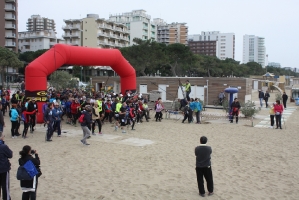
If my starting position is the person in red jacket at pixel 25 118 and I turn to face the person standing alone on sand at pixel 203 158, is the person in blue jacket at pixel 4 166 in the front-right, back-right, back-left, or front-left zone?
front-right

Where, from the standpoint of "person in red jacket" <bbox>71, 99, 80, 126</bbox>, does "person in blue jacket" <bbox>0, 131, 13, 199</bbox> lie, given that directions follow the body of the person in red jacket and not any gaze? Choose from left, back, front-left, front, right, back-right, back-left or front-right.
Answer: front-right

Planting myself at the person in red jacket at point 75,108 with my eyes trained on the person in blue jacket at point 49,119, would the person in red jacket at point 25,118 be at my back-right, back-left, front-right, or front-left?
front-right

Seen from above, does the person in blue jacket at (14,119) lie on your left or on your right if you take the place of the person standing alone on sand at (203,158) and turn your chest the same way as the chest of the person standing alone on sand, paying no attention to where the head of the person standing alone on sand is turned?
on your left

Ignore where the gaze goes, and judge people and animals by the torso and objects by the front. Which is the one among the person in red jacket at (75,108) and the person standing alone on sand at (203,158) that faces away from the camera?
the person standing alone on sand

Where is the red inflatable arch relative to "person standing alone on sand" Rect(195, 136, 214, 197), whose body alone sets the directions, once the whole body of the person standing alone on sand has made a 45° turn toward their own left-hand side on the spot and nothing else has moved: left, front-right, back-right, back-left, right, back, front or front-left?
front

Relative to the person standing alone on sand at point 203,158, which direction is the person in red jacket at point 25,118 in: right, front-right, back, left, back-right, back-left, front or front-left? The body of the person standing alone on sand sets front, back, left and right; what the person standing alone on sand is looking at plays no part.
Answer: front-left

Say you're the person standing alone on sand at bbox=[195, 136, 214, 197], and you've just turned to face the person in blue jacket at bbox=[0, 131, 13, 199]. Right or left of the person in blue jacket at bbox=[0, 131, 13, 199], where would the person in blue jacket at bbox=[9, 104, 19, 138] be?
right

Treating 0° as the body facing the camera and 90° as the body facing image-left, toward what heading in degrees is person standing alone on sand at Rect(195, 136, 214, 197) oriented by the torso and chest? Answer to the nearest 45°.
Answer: approximately 180°

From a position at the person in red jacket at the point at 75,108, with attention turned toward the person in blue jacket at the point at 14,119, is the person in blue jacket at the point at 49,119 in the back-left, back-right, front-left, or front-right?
front-left

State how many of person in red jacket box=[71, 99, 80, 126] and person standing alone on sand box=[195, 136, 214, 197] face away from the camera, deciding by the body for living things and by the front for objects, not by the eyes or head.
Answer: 1

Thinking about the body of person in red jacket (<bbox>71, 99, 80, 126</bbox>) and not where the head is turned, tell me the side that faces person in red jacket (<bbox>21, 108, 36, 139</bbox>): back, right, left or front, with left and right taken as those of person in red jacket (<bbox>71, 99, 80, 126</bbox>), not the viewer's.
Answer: right

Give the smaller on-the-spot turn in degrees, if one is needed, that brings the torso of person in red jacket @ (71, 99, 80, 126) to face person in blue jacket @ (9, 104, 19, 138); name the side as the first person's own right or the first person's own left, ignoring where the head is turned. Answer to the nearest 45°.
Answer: approximately 90° to the first person's own right
